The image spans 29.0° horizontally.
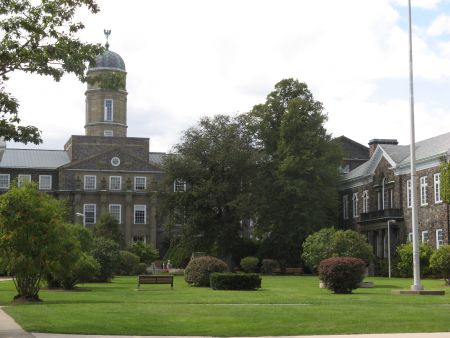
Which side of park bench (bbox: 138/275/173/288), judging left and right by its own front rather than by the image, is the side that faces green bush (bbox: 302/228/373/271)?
left

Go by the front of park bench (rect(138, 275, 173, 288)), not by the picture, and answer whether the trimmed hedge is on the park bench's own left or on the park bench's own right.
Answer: on the park bench's own left

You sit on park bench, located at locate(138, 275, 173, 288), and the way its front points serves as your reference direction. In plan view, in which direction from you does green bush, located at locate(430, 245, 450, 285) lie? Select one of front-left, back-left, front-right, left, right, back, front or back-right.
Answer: left

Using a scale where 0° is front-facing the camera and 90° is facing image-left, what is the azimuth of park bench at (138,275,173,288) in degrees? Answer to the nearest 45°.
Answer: approximately 0°

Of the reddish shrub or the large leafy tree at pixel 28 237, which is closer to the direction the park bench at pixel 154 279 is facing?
the large leafy tree

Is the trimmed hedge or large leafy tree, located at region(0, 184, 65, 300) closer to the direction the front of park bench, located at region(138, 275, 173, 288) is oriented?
the large leafy tree

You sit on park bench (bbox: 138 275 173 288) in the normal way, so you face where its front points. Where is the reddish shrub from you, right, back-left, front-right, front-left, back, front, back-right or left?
front-left

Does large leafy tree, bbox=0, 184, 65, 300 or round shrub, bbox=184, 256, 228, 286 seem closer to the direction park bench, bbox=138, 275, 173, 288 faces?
the large leafy tree
